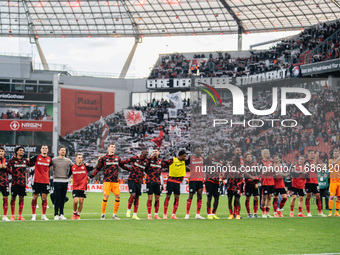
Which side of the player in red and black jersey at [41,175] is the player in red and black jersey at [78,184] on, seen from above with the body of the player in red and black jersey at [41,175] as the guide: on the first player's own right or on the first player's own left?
on the first player's own left

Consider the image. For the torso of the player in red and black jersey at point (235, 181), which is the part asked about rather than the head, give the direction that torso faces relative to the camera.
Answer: toward the camera

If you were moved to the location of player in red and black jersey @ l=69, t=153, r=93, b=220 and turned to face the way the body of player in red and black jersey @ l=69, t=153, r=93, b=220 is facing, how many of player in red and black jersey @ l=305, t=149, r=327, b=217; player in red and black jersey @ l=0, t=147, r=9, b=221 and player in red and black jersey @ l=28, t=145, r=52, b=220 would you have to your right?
2

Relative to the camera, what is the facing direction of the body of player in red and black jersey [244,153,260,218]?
toward the camera

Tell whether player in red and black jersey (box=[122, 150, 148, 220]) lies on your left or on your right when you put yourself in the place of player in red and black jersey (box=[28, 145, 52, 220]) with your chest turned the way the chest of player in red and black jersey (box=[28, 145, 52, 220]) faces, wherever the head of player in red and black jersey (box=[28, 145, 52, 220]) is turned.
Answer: on your left

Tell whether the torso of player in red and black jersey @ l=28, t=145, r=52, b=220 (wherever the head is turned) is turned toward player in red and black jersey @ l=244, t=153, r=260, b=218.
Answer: no

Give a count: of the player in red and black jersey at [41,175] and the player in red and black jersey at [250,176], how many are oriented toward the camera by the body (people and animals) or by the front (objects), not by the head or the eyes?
2

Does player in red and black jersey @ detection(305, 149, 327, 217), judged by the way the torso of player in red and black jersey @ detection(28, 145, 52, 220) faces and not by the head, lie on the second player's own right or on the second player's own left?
on the second player's own left

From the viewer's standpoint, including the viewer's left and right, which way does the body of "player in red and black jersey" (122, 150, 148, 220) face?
facing the viewer and to the right of the viewer

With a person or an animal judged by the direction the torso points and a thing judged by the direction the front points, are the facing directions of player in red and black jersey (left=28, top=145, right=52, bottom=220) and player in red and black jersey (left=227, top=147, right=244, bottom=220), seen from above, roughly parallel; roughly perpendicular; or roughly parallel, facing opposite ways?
roughly parallel

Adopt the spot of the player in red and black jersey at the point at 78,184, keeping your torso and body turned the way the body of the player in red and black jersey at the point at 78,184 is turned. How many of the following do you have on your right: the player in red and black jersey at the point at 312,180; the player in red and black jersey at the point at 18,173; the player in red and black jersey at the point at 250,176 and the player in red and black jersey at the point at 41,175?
2

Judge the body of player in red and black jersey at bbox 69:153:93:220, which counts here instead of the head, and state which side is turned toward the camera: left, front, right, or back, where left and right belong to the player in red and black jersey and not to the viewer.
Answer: front
